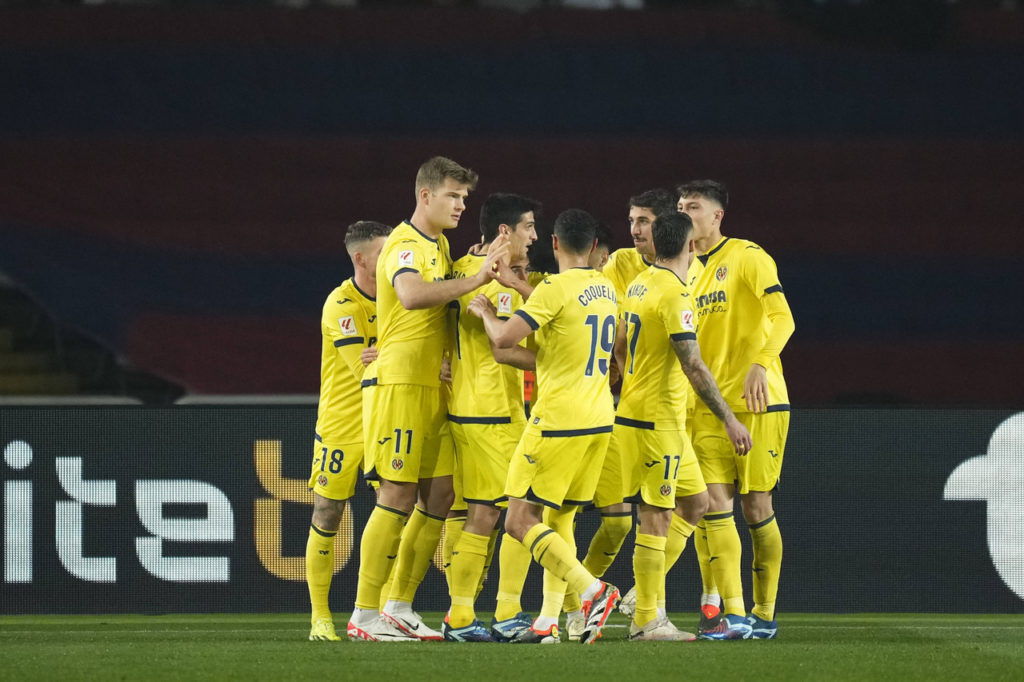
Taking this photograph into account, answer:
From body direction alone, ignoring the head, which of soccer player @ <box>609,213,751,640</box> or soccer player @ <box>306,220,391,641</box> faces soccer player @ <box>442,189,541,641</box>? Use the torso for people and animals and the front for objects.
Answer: soccer player @ <box>306,220,391,641</box>

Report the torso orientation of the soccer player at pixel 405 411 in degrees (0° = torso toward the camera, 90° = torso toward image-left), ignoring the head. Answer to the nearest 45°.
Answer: approximately 315°

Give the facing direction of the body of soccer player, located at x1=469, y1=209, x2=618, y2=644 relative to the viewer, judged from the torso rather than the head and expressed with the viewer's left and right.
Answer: facing away from the viewer and to the left of the viewer

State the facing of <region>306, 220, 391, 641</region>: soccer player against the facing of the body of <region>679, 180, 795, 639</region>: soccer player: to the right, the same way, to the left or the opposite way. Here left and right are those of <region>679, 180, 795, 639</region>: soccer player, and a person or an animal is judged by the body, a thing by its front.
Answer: to the left

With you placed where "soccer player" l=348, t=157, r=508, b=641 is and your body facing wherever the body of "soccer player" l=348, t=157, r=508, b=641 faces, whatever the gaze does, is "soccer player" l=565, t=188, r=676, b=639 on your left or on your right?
on your left

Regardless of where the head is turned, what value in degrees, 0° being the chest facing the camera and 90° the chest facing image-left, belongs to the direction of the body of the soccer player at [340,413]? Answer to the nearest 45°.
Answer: approximately 315°
